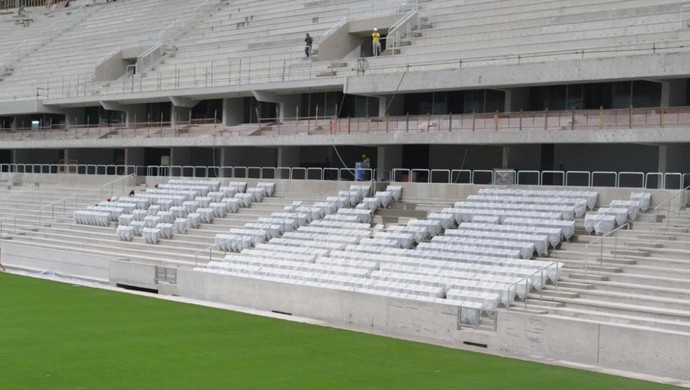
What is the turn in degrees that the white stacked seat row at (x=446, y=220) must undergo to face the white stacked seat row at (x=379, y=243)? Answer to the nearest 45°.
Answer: approximately 45° to its right

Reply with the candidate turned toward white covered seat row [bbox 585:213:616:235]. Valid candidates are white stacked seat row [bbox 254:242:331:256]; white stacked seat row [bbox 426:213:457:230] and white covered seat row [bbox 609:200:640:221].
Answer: white covered seat row [bbox 609:200:640:221]

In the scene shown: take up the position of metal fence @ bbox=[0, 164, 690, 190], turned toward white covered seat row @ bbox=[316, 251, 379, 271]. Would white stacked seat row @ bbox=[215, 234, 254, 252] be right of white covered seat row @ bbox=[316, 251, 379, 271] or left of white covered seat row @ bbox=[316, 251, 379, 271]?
right

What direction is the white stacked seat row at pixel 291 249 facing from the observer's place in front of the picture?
facing the viewer and to the left of the viewer

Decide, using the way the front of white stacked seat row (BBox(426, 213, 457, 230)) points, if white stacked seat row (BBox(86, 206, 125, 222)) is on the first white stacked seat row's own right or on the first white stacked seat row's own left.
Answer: on the first white stacked seat row's own right

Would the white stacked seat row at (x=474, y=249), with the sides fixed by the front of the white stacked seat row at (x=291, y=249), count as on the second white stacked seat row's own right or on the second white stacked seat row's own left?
on the second white stacked seat row's own left

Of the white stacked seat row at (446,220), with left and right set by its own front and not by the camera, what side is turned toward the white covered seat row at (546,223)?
left

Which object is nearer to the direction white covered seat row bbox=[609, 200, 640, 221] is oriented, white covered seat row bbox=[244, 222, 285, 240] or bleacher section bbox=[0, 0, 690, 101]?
the white covered seat row bbox=[244, 222, 285, 240]

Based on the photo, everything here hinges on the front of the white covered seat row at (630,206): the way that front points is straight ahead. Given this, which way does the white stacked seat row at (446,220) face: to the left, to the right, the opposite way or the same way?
the same way

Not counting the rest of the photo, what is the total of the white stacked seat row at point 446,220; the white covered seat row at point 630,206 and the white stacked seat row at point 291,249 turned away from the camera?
0

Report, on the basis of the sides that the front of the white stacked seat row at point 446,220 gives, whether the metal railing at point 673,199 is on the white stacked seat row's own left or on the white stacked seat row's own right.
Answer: on the white stacked seat row's own left

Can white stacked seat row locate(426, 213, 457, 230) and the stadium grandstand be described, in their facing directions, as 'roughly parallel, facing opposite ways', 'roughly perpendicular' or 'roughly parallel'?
roughly parallel

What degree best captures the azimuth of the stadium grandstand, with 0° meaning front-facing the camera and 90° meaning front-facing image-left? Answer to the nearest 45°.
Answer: approximately 45°

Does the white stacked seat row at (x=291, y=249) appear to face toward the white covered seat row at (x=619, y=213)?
no

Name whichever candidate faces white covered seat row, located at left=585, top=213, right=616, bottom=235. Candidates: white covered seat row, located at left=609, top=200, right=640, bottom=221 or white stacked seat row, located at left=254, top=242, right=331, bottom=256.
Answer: white covered seat row, located at left=609, top=200, right=640, bottom=221

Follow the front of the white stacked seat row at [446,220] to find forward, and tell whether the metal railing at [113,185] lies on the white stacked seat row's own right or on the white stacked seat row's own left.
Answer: on the white stacked seat row's own right
